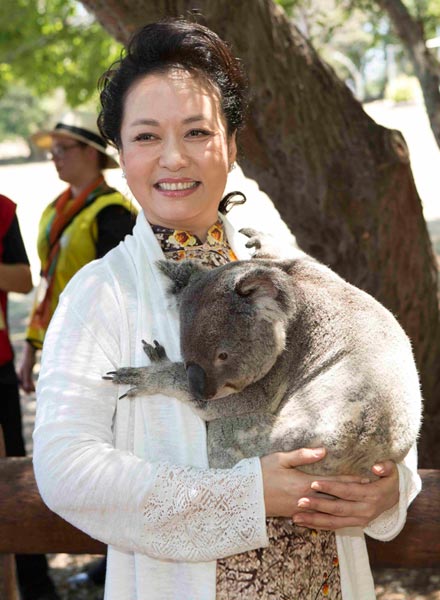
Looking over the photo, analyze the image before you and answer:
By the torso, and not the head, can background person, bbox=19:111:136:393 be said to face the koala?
no

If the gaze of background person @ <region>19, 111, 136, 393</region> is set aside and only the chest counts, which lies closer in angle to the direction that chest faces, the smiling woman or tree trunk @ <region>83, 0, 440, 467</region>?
the smiling woman

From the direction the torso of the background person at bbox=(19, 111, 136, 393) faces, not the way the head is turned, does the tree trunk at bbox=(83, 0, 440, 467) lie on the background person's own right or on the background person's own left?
on the background person's own left

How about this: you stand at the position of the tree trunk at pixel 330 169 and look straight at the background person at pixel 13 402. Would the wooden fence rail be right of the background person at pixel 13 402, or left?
left

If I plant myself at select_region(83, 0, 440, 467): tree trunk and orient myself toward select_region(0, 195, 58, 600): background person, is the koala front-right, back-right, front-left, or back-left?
front-left

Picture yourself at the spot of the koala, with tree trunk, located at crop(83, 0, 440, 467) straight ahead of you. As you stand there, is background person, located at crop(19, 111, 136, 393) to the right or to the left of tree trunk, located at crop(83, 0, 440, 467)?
left

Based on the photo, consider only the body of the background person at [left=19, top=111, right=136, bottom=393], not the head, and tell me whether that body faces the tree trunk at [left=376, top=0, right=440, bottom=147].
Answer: no

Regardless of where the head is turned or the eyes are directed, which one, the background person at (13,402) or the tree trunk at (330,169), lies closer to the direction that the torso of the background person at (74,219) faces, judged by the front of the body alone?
the background person

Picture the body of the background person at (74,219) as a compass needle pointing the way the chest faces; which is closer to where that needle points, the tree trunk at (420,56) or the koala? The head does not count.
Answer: the koala

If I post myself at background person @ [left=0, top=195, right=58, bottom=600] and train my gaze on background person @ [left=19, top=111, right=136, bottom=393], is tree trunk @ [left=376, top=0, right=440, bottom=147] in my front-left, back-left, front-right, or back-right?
front-right

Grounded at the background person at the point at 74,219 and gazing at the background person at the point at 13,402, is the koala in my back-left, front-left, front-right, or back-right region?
front-left

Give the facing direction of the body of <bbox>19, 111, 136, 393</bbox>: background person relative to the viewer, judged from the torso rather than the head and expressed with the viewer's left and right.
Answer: facing the viewer and to the left of the viewer
